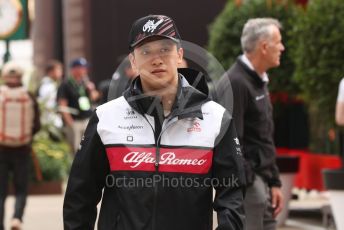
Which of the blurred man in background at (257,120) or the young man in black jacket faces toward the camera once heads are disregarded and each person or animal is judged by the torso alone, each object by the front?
the young man in black jacket

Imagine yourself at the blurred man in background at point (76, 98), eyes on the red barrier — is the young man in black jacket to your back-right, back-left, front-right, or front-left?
front-right

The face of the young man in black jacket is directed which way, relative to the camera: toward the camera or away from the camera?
toward the camera

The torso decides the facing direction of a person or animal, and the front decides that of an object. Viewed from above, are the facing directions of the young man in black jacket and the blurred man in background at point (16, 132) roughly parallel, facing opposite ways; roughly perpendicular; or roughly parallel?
roughly parallel, facing opposite ways

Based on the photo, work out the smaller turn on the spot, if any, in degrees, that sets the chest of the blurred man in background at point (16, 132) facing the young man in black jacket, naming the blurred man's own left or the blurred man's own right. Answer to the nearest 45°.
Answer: approximately 180°

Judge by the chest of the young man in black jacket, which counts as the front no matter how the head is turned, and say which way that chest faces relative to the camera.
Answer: toward the camera

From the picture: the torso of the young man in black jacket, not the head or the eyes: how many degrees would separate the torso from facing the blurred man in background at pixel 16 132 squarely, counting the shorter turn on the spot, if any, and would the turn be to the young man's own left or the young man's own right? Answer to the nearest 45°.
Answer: approximately 180°

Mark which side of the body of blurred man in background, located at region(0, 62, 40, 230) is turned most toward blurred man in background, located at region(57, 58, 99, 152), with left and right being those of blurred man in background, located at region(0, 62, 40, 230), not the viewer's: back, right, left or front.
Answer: front

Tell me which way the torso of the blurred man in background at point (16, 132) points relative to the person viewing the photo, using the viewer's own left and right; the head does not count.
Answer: facing away from the viewer

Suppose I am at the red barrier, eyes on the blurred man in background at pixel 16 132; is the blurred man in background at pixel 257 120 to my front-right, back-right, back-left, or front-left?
front-left
